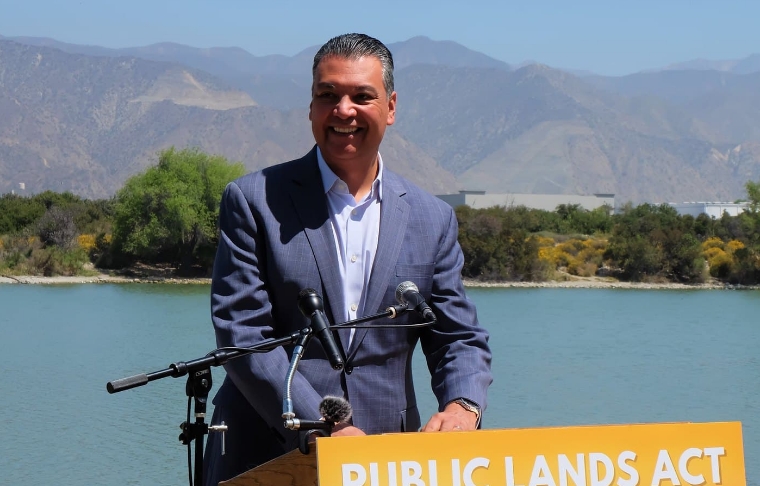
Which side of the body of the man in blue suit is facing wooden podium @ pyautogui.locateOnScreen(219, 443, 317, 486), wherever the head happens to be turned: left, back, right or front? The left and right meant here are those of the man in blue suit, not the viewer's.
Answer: front

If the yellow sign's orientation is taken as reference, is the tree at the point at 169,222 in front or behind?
behind

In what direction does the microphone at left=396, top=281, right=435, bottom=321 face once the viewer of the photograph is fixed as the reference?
facing away from the viewer and to the left of the viewer

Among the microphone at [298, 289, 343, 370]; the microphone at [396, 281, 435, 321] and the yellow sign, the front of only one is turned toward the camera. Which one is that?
the yellow sign

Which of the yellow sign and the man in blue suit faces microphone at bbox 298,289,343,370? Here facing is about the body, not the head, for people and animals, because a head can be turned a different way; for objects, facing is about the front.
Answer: the man in blue suit

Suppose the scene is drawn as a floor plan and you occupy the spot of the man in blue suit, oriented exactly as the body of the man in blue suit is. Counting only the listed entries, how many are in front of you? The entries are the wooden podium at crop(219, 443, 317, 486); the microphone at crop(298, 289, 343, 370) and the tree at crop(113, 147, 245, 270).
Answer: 2

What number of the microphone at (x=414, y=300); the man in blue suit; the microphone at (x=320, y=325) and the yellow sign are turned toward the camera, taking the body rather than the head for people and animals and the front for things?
2

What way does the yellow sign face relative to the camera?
toward the camera

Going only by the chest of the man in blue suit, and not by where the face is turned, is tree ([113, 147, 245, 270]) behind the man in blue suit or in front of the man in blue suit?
behind

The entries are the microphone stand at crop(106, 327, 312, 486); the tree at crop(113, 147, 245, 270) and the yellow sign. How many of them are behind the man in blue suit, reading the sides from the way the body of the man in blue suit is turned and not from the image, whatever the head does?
1
